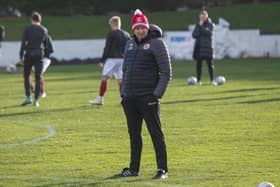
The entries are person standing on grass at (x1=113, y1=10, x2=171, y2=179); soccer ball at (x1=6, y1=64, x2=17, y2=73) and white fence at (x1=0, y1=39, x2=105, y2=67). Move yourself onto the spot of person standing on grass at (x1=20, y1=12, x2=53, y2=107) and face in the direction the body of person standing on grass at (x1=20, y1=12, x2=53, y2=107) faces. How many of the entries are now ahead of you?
2

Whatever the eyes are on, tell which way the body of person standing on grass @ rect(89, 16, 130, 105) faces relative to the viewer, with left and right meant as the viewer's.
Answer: facing away from the viewer and to the left of the viewer

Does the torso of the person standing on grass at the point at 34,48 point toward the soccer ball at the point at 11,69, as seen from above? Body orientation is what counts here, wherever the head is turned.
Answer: yes

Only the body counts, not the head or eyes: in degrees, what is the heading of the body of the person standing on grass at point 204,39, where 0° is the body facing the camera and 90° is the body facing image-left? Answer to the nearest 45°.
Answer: approximately 0°

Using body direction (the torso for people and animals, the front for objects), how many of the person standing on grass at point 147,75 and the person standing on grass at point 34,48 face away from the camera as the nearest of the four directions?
1

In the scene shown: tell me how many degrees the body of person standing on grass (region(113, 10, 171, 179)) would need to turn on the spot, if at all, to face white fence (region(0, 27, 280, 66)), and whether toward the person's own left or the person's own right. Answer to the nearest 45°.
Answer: approximately 135° to the person's own right

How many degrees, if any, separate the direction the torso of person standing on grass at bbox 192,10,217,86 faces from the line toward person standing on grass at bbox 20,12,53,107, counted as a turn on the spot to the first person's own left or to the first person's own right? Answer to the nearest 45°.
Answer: approximately 45° to the first person's own right

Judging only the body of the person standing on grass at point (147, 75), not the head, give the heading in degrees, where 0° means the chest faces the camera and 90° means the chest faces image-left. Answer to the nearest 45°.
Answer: approximately 45°

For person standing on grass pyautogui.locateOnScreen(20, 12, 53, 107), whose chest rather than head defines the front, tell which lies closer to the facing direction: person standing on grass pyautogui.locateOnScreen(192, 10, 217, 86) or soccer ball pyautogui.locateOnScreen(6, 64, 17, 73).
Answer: the soccer ball

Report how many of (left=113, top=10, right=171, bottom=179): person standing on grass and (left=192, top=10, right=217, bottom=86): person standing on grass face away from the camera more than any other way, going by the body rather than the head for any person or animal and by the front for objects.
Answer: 0

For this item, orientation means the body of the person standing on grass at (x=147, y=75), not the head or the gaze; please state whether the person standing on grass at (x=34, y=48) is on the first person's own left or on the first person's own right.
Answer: on the first person's own right

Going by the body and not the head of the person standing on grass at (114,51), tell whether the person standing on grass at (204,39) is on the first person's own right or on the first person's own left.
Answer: on the first person's own right

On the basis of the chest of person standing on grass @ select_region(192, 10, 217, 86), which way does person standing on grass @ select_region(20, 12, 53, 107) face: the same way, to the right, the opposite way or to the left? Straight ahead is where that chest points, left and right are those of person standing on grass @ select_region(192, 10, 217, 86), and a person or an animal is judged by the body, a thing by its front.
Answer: the opposite way

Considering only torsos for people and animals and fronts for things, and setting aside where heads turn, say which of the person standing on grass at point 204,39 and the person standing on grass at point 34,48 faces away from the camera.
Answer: the person standing on grass at point 34,48
